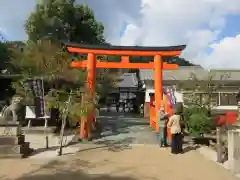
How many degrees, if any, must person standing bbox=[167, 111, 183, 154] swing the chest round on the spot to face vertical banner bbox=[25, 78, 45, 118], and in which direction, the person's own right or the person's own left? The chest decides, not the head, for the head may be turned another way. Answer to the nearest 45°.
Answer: approximately 45° to the person's own left

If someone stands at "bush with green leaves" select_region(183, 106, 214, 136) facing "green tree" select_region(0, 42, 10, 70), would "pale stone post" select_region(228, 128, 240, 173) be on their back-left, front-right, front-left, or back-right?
back-left

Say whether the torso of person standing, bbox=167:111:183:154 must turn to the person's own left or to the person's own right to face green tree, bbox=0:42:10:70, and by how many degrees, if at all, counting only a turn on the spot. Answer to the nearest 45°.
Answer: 0° — they already face it

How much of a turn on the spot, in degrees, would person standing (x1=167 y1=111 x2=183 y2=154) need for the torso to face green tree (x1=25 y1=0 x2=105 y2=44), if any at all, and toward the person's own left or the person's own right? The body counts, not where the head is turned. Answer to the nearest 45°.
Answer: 0° — they already face it

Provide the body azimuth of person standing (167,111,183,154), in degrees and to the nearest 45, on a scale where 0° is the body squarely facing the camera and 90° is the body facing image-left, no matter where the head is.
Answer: approximately 135°

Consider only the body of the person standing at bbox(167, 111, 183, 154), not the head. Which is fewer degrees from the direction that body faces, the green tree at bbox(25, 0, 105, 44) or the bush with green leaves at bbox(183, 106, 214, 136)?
the green tree

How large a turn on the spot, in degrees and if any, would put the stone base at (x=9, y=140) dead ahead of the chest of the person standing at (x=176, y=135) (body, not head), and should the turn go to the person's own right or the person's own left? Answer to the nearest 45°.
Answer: approximately 45° to the person's own left

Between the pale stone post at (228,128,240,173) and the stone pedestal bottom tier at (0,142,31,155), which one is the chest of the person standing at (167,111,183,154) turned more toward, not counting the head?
the stone pedestal bottom tier
